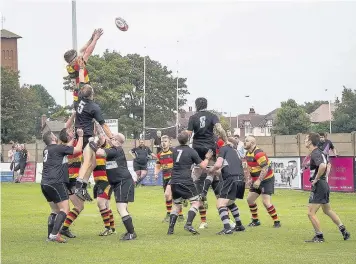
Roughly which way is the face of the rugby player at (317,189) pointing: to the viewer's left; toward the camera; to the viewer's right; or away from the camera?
to the viewer's left

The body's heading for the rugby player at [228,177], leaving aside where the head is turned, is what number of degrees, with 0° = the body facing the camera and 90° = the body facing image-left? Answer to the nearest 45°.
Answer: approximately 135°

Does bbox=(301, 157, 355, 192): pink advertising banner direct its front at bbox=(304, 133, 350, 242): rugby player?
yes

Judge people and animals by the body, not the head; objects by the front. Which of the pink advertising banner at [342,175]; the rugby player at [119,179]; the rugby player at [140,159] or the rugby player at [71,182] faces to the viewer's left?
the rugby player at [119,179]

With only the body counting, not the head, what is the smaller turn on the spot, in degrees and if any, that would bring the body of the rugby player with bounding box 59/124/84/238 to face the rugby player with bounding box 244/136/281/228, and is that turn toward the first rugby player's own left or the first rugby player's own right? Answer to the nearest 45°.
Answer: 0° — they already face them

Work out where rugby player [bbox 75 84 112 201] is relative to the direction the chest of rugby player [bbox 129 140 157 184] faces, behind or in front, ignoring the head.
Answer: in front

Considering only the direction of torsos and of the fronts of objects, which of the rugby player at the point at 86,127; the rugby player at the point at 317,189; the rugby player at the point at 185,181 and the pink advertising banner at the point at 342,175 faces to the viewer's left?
the rugby player at the point at 317,189

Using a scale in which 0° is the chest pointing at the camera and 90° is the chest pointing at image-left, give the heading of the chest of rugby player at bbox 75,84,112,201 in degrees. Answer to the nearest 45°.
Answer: approximately 225°
